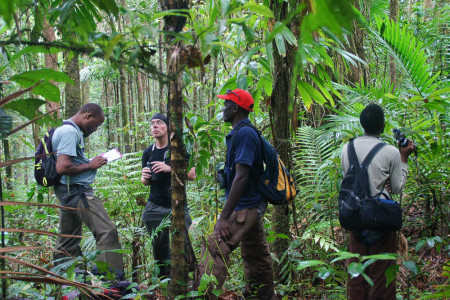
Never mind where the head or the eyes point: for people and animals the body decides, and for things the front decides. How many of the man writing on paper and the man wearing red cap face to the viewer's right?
1

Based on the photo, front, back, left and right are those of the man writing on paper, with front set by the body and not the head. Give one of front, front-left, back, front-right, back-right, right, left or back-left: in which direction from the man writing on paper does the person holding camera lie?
front-right

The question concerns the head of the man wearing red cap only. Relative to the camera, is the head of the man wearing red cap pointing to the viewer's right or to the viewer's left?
to the viewer's left

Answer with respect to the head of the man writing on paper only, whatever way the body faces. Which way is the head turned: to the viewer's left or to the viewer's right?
to the viewer's right

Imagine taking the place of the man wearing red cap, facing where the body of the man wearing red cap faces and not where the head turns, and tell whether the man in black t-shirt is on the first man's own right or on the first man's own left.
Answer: on the first man's own right

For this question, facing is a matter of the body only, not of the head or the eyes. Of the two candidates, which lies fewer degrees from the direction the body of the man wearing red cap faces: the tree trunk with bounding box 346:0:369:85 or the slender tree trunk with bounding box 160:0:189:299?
the slender tree trunk

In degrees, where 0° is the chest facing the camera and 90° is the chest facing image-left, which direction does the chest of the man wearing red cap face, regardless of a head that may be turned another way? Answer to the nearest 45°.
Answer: approximately 90°

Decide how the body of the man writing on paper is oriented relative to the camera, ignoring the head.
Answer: to the viewer's right
